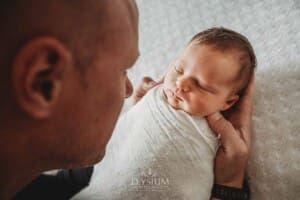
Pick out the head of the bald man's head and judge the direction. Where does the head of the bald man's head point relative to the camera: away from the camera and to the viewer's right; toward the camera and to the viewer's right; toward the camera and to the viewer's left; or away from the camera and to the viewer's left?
away from the camera and to the viewer's right

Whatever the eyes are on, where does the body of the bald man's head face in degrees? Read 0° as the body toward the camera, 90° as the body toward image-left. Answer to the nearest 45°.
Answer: approximately 225°
